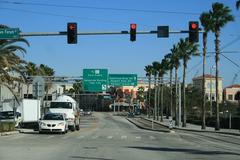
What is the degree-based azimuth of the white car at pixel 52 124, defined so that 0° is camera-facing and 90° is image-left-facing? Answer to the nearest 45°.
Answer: approximately 0°

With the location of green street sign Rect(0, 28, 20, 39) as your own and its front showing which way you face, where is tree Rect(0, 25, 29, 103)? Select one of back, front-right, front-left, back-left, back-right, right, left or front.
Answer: back

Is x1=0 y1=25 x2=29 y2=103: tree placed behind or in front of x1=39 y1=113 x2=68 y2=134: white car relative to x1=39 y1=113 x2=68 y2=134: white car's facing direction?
behind
